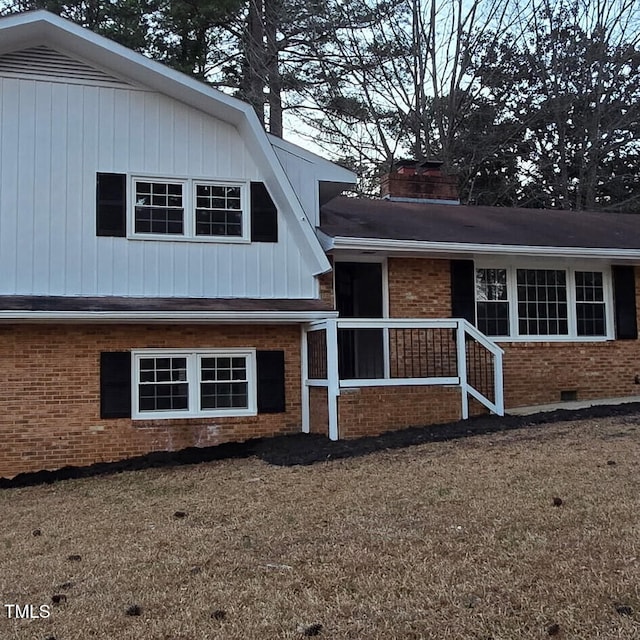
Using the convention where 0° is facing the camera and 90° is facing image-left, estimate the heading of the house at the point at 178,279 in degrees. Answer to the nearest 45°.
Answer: approximately 0°
